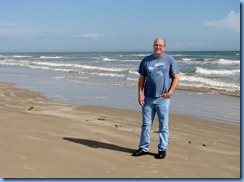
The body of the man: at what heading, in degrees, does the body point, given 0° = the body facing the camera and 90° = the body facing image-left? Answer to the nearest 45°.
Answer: approximately 0°
